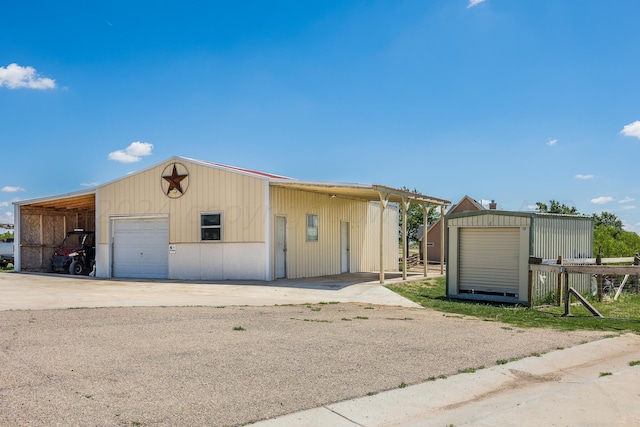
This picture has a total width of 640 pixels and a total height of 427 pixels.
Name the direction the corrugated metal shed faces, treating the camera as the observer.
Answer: facing the viewer and to the left of the viewer

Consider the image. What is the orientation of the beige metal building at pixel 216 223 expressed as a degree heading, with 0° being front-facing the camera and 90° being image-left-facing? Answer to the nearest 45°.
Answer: approximately 45°

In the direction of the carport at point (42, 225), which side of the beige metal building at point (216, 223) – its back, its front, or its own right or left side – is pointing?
right

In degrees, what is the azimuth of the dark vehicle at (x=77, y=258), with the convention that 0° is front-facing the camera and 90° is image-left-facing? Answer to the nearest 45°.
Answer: approximately 45°

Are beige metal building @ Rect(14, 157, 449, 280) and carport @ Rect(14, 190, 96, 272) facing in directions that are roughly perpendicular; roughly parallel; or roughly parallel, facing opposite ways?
roughly parallel

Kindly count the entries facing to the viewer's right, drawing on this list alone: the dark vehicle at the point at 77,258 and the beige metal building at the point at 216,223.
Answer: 0

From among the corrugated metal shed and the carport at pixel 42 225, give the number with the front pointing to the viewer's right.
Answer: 0

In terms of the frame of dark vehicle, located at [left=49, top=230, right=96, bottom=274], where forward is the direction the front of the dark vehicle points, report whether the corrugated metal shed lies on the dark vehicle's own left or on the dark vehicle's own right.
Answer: on the dark vehicle's own left

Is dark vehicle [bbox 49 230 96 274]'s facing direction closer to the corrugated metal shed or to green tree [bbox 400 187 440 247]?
the corrugated metal shed

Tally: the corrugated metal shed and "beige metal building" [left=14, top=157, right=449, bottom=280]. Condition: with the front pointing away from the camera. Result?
0
